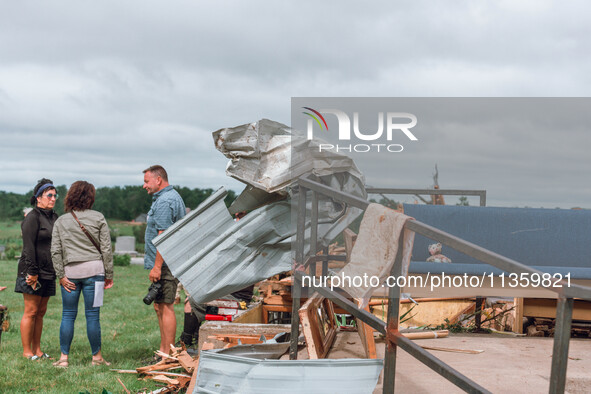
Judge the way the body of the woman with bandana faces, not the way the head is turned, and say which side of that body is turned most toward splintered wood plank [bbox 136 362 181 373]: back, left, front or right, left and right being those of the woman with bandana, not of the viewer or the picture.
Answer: front

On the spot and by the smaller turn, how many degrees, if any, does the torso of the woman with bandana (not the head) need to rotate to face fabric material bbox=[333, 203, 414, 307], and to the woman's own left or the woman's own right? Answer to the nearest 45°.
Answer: approximately 45° to the woman's own right

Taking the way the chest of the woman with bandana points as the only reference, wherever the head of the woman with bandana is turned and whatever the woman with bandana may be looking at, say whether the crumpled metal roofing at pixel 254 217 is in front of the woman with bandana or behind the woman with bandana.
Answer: in front

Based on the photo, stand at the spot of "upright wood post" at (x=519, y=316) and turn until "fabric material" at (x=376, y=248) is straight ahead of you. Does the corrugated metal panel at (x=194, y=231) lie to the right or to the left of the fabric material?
right

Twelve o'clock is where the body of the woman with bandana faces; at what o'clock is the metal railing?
The metal railing is roughly at 1 o'clock from the woman with bandana.

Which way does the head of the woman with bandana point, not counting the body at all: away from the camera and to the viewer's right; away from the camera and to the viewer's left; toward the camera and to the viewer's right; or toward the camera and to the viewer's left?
toward the camera and to the viewer's right

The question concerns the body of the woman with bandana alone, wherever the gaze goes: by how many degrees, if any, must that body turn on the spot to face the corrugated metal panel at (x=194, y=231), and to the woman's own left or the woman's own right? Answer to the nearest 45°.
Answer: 0° — they already face it

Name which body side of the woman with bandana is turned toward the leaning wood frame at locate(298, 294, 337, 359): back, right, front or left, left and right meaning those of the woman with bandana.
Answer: front

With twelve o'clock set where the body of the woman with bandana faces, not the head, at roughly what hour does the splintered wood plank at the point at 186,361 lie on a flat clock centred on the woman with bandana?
The splintered wood plank is roughly at 12 o'clock from the woman with bandana.
